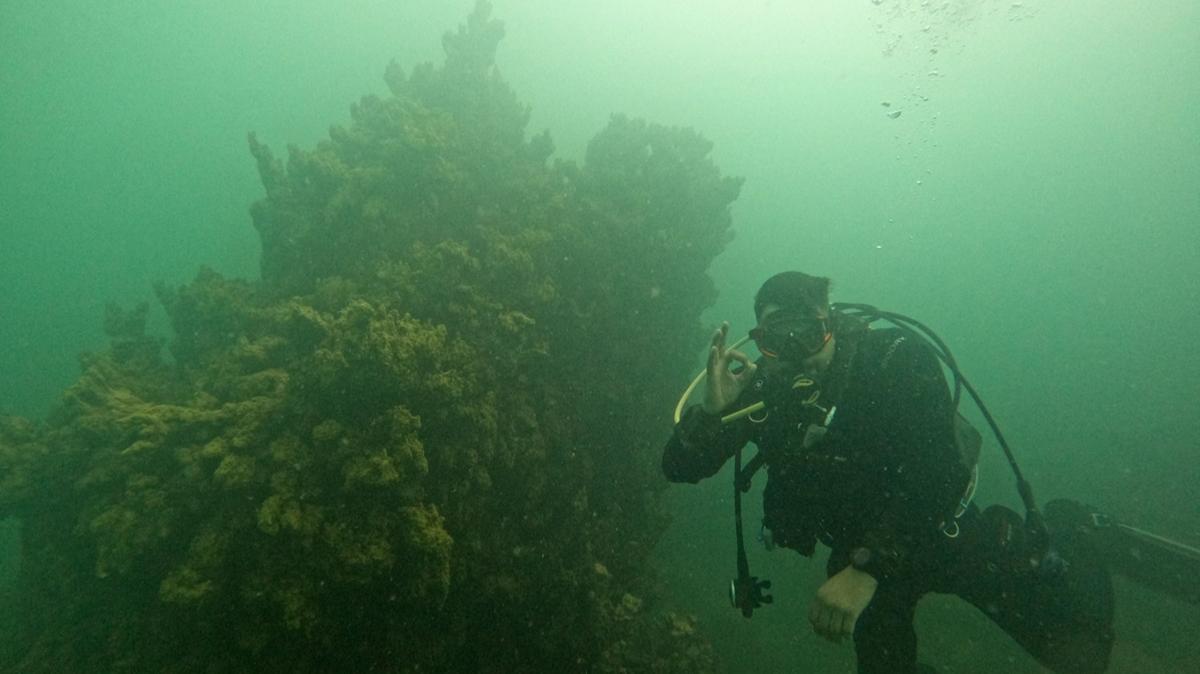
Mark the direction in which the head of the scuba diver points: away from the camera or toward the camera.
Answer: toward the camera

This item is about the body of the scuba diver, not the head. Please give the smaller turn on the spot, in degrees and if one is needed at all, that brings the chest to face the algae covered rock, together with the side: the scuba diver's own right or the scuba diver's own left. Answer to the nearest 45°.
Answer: approximately 45° to the scuba diver's own right

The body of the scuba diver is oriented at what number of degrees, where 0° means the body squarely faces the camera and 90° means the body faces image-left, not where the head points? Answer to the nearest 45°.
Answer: approximately 45°
